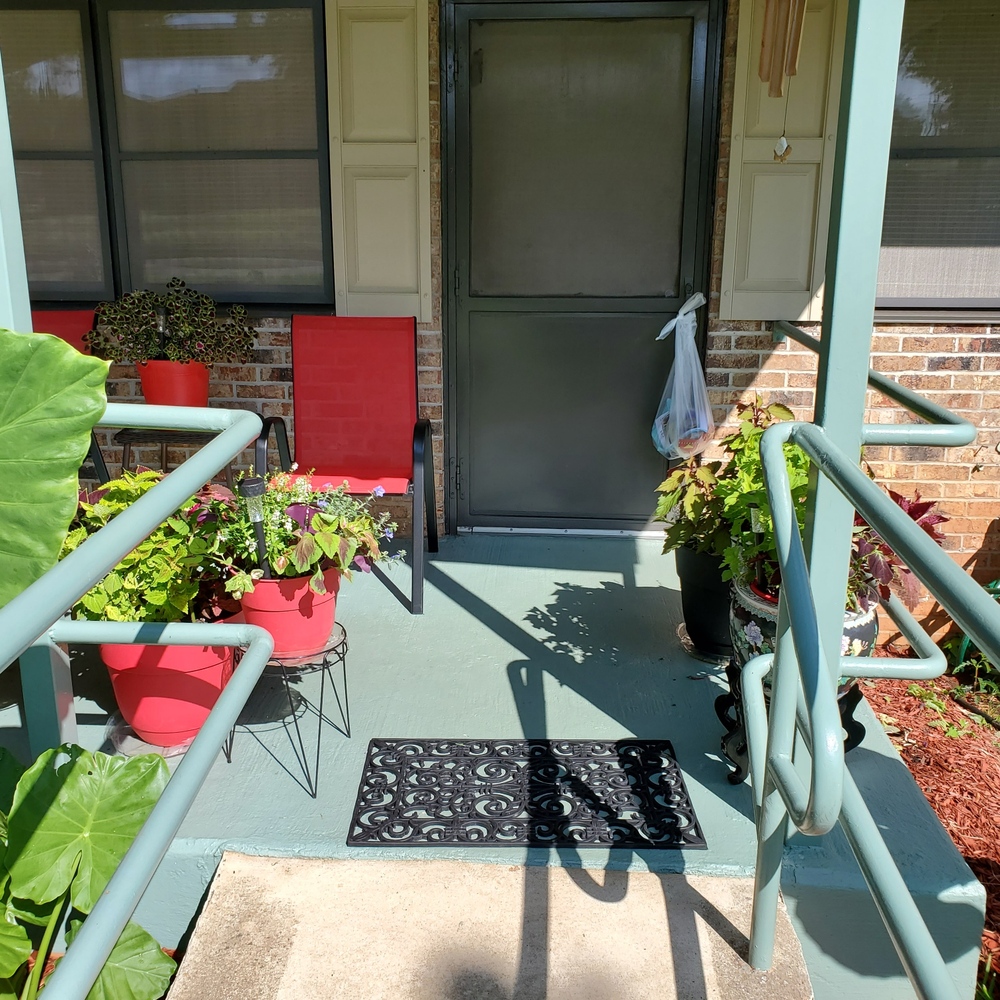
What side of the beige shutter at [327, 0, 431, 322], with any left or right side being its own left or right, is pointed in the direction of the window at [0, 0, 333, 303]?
right

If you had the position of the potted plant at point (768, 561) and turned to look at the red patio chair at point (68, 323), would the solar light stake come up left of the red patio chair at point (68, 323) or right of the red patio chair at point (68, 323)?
left

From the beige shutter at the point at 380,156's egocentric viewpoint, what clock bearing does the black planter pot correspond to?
The black planter pot is roughly at 11 o'clock from the beige shutter.

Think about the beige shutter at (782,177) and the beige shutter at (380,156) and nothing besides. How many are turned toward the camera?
2

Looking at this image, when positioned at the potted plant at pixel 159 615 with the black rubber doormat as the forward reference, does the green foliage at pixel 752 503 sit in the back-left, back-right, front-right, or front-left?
front-left

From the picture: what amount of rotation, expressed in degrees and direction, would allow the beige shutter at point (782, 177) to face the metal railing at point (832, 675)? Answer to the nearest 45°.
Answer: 0° — it already faces it

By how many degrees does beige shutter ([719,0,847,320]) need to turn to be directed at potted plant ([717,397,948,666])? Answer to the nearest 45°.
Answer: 0° — it already faces it

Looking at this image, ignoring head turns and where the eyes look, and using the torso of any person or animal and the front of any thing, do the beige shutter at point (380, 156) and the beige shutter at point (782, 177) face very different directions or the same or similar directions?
same or similar directions

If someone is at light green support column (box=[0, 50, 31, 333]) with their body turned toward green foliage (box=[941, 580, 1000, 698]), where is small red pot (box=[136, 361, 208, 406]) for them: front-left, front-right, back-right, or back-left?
front-left

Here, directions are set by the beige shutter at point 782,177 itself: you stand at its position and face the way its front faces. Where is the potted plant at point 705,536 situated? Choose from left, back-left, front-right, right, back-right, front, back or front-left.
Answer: front

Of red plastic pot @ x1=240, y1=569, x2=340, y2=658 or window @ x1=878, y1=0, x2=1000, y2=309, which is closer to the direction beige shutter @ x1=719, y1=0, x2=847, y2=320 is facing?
the red plastic pot

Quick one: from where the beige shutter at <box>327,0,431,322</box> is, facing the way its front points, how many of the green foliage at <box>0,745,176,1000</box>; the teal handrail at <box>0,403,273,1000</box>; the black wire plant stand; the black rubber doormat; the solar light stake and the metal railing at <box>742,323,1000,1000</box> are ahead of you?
6

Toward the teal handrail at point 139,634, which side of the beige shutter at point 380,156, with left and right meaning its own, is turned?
front

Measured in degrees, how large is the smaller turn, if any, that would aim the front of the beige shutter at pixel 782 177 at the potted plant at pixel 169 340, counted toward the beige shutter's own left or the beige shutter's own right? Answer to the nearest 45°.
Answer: approximately 90° to the beige shutter's own right

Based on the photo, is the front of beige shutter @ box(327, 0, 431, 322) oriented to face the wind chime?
no

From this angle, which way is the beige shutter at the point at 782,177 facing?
toward the camera

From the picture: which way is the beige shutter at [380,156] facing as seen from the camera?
toward the camera

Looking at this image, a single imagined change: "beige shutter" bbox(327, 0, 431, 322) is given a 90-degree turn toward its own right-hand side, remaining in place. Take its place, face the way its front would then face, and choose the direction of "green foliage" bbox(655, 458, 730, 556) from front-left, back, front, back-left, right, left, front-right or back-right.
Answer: back-left

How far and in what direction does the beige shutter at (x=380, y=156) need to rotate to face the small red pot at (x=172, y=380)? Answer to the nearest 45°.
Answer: approximately 90° to its right

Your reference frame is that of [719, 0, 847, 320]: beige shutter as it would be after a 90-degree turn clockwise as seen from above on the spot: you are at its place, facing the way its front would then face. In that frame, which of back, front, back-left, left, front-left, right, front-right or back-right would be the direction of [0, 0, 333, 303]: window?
front
